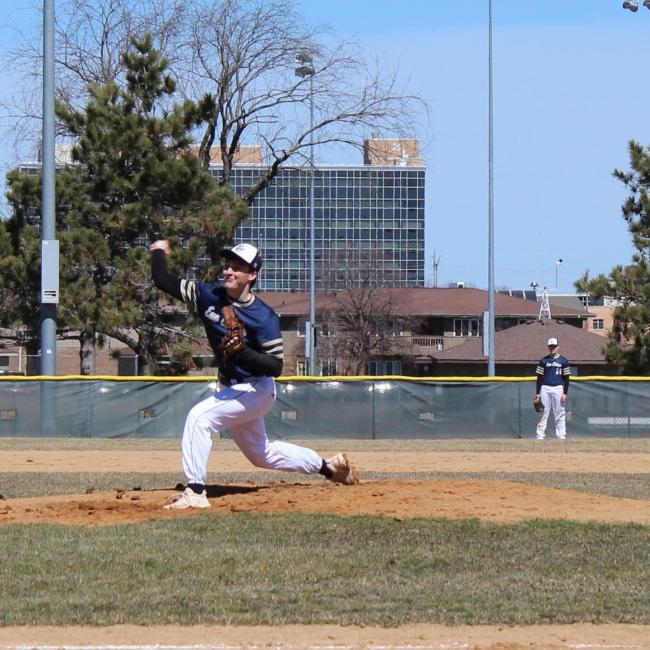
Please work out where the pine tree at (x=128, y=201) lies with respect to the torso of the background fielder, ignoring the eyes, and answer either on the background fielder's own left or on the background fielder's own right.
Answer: on the background fielder's own right

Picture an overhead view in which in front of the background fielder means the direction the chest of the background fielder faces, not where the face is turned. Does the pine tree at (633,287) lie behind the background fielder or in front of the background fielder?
behind

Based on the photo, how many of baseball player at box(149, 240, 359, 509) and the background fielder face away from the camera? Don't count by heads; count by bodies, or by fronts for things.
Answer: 0

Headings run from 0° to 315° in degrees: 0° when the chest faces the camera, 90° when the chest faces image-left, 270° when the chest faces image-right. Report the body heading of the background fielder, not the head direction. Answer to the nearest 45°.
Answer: approximately 0°

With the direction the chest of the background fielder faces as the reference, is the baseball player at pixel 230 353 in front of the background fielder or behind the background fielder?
in front

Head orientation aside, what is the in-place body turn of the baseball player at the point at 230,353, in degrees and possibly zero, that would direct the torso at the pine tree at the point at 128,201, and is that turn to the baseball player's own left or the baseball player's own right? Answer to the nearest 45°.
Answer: approximately 135° to the baseball player's own right

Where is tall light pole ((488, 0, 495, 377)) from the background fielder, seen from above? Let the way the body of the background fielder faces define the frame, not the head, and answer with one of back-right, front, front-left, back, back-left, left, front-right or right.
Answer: back

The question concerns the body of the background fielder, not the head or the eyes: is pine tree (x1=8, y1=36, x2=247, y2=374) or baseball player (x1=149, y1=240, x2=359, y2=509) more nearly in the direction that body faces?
the baseball player

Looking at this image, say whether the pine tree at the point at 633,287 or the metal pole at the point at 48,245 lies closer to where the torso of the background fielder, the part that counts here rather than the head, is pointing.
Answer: the metal pole

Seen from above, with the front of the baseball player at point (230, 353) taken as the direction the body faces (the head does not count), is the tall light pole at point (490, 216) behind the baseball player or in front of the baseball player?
behind

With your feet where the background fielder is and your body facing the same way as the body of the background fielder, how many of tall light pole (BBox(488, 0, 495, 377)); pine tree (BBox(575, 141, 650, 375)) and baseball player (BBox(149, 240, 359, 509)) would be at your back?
2

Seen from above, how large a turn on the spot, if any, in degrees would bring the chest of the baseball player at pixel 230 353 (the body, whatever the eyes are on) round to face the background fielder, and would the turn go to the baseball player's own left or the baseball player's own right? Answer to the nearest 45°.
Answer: approximately 180°
